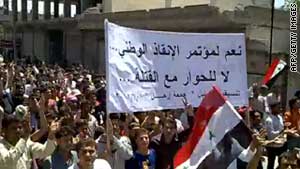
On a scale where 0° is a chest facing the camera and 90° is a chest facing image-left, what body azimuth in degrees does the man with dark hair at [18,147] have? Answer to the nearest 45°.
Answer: approximately 315°

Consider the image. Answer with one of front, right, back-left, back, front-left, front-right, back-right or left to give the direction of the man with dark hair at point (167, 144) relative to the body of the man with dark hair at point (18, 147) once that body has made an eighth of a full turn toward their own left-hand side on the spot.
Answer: front-left

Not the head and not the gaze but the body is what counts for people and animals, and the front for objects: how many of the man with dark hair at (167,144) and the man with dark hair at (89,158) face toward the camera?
2

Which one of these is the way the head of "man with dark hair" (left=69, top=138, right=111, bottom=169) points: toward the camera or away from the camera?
toward the camera

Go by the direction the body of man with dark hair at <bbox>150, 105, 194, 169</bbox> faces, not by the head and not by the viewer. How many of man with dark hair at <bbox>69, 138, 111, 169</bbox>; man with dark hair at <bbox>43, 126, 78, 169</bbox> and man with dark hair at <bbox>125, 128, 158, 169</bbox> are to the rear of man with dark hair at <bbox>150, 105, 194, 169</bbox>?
0

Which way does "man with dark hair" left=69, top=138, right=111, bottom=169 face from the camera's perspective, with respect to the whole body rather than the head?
toward the camera

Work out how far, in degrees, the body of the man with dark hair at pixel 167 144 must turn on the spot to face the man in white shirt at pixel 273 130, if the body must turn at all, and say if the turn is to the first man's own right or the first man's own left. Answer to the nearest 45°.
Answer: approximately 135° to the first man's own left

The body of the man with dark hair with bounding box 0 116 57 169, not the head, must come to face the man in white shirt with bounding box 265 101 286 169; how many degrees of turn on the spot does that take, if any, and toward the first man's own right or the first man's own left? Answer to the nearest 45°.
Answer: approximately 90° to the first man's own left

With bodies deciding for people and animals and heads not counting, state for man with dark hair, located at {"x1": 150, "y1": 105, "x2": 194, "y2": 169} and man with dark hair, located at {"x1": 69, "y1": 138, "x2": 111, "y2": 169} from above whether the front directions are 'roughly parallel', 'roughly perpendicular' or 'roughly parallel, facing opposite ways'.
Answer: roughly parallel

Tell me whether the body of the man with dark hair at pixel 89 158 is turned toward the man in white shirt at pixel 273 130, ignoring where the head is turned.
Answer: no

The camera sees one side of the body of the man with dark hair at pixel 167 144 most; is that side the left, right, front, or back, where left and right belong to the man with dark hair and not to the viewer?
front
